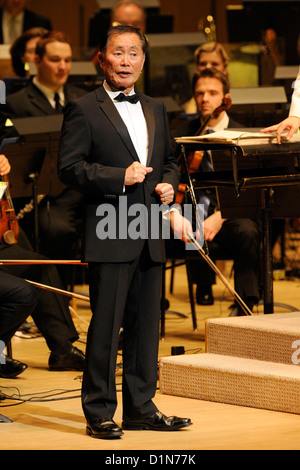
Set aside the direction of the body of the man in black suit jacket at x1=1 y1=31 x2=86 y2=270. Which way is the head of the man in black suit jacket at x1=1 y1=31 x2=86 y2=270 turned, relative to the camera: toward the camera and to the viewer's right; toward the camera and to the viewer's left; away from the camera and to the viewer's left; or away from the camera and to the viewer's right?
toward the camera and to the viewer's right

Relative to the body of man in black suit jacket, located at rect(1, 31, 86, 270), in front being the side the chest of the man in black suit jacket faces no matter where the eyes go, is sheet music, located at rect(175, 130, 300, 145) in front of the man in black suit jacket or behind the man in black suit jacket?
in front

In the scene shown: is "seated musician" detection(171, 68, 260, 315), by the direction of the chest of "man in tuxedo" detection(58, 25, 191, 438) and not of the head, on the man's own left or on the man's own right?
on the man's own left

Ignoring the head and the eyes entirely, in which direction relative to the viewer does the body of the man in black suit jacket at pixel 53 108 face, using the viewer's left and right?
facing the viewer and to the right of the viewer

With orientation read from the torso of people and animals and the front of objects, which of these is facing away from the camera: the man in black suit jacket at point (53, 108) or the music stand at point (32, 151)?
the music stand

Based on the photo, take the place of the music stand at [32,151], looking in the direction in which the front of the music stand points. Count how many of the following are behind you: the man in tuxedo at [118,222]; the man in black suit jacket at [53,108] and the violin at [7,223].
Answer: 2

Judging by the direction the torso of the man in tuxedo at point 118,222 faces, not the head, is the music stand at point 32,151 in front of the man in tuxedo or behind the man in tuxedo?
behind

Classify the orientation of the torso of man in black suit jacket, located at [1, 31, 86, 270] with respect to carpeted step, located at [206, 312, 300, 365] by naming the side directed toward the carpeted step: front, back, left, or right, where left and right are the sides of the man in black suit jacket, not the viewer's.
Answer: front

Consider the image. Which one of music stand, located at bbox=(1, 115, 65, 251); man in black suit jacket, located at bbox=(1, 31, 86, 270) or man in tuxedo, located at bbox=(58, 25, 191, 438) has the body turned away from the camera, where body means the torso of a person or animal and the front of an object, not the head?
the music stand

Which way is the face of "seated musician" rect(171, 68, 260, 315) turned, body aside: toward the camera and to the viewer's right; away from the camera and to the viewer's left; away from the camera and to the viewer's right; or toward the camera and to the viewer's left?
toward the camera and to the viewer's left

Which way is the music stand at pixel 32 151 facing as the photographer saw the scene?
facing away from the viewer

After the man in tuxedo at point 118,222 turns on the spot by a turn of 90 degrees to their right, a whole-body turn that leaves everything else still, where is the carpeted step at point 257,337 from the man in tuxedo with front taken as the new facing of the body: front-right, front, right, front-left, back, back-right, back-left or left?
back

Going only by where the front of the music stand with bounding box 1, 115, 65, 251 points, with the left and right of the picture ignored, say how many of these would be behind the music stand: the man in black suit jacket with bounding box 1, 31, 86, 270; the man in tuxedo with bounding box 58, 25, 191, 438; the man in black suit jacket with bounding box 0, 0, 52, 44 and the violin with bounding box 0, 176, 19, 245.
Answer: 2

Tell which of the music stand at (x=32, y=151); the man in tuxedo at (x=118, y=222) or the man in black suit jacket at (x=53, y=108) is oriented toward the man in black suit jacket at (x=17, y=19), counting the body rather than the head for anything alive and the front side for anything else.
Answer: the music stand

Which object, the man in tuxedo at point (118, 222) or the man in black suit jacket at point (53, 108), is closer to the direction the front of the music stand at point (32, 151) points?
the man in black suit jacket

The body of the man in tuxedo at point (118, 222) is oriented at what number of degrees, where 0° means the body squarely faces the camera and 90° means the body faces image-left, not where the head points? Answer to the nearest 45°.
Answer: approximately 315°

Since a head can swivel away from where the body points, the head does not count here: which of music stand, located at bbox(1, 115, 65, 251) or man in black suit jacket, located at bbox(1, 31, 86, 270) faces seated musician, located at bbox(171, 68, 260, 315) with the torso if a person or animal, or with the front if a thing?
the man in black suit jacket

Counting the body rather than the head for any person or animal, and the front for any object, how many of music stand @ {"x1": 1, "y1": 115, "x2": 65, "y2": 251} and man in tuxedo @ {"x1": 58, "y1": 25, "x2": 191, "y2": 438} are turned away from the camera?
1
